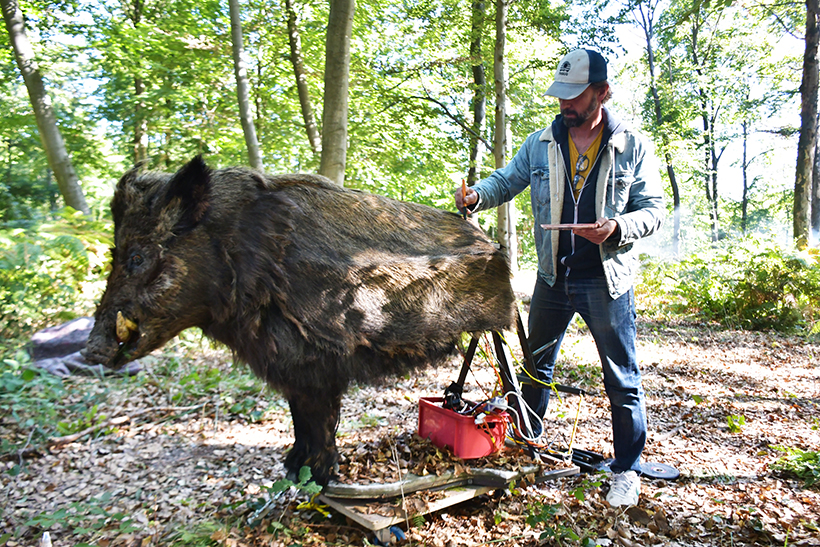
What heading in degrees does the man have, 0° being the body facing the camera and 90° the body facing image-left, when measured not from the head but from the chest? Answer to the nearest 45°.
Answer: approximately 45°

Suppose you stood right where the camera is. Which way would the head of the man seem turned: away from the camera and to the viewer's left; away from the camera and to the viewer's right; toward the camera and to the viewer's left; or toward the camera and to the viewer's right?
toward the camera and to the viewer's left

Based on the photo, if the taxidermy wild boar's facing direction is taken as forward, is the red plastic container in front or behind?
behind

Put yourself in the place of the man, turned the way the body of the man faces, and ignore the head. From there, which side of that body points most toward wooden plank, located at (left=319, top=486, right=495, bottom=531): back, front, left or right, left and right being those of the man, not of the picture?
front

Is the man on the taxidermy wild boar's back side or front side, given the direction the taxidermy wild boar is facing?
on the back side

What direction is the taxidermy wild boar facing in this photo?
to the viewer's left

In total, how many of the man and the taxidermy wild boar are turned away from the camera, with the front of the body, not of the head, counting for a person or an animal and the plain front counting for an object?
0
